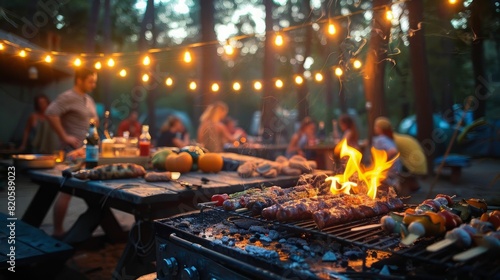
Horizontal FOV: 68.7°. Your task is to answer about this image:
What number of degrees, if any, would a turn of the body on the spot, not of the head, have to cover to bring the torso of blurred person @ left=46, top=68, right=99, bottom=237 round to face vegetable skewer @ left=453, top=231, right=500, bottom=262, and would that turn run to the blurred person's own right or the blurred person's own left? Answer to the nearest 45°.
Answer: approximately 45° to the blurred person's own right

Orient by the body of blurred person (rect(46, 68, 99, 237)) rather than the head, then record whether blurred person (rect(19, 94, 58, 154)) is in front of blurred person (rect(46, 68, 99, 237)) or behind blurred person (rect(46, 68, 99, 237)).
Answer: behind

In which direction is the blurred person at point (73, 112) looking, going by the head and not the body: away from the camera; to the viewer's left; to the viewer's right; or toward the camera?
to the viewer's right
